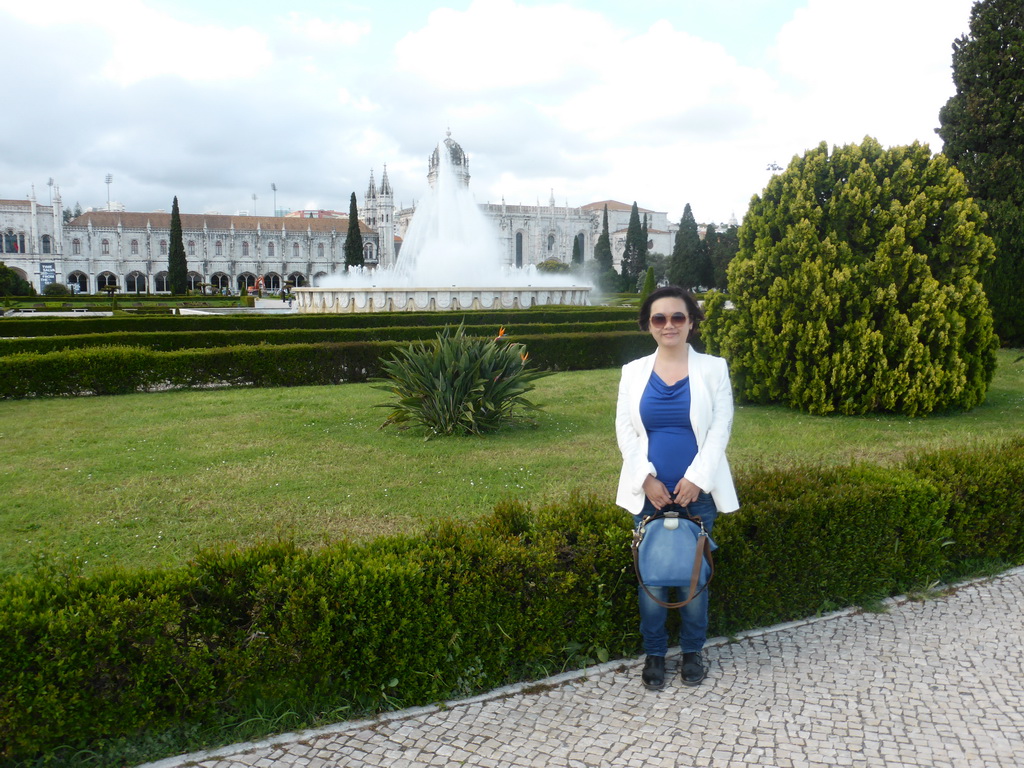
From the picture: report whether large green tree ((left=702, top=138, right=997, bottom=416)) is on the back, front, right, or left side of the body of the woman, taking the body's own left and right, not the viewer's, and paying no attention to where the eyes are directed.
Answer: back

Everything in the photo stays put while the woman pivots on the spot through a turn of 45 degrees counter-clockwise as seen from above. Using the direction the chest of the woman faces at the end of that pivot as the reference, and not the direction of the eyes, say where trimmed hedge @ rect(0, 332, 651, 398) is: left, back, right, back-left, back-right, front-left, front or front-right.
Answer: back

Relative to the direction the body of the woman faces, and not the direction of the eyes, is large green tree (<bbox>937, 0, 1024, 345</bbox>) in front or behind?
behind

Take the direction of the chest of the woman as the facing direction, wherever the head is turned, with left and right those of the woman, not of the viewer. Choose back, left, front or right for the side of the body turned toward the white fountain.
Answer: back

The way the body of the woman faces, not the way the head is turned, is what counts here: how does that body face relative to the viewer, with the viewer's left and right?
facing the viewer

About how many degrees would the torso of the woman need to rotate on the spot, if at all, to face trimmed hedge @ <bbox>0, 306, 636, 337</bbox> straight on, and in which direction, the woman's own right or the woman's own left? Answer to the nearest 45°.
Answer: approximately 135° to the woman's own right

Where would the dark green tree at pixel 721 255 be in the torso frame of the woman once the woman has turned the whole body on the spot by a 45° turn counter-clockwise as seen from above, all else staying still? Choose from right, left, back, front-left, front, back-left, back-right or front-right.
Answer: back-left
